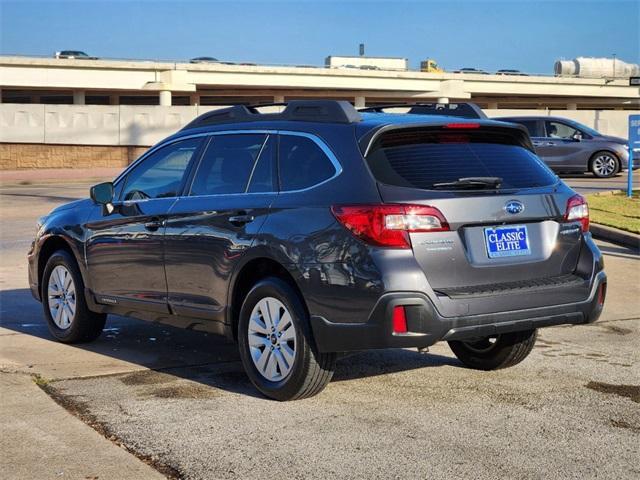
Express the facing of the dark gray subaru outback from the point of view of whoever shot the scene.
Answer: facing away from the viewer and to the left of the viewer

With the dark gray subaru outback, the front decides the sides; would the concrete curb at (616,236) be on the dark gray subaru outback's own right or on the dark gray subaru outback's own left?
on the dark gray subaru outback's own right

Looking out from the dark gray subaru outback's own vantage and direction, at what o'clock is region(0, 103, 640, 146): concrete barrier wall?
The concrete barrier wall is roughly at 1 o'clock from the dark gray subaru outback.

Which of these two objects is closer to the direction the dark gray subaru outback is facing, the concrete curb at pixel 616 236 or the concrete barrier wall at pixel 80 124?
the concrete barrier wall
